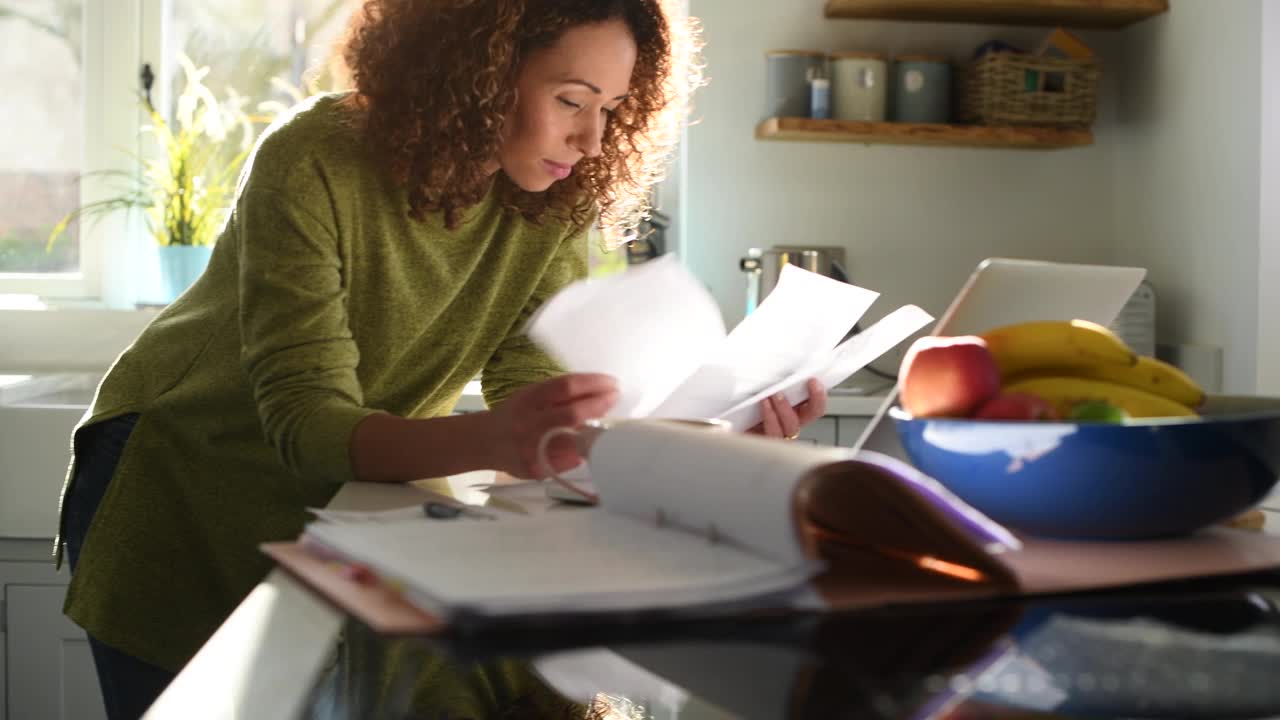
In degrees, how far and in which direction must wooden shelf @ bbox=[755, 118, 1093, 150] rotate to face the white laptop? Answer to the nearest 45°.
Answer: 0° — it already faces it

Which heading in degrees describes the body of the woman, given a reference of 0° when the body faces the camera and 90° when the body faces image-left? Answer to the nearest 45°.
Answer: approximately 315°

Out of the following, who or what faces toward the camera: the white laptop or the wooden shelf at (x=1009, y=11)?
the wooden shelf

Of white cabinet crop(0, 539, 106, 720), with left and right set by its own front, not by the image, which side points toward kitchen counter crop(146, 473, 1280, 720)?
front

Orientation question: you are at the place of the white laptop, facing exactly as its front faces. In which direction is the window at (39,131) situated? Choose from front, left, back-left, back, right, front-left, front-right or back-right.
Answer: front

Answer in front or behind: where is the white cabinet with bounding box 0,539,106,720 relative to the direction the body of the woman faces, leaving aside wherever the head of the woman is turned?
behind

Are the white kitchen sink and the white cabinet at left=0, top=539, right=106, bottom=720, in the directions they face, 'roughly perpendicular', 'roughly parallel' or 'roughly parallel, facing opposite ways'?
roughly parallel

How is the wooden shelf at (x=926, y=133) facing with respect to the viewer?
toward the camera

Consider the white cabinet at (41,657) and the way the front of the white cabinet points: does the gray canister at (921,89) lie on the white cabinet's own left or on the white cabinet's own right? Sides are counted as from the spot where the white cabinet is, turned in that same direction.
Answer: on the white cabinet's own left

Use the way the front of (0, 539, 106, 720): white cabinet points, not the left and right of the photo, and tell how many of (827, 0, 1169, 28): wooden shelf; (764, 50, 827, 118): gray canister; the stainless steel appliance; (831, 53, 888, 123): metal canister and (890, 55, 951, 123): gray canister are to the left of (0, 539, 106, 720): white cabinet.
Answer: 5

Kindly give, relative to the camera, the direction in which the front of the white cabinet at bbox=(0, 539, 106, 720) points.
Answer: facing the viewer

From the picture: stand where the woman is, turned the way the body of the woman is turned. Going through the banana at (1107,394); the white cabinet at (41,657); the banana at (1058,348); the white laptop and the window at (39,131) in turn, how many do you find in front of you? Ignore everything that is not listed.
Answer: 3

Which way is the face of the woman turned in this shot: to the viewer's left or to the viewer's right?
to the viewer's right

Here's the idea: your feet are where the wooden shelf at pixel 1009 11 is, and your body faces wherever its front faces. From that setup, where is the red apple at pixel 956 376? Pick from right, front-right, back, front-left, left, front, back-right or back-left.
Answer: front

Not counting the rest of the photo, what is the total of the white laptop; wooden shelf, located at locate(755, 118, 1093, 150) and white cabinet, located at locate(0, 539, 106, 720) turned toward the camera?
2

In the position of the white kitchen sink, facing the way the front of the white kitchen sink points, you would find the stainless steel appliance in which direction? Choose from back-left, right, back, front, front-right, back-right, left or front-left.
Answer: left

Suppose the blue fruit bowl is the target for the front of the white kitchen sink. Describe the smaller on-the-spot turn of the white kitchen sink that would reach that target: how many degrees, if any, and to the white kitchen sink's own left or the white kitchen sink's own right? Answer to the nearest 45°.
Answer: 0° — it already faces it
